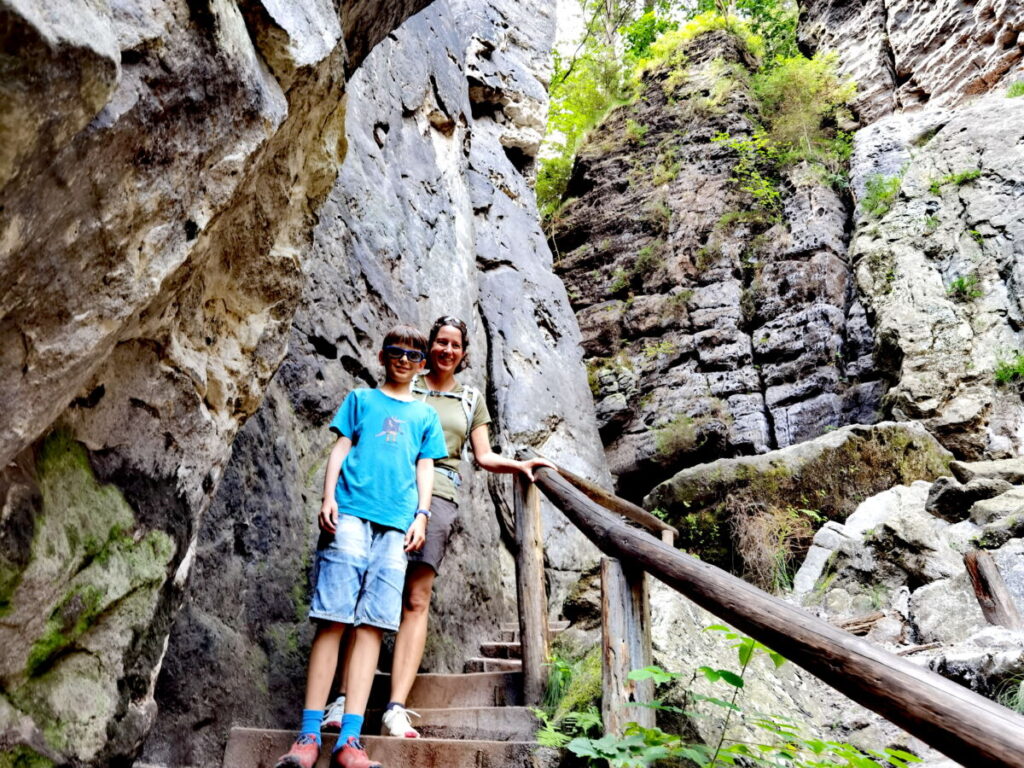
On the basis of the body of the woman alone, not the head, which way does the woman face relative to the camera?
toward the camera

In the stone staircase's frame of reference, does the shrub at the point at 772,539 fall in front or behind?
behind

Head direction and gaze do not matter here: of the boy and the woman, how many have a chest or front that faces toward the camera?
2

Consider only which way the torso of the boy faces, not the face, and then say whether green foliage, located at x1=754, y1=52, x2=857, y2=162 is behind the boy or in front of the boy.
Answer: behind

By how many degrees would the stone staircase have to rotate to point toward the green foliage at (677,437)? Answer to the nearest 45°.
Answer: approximately 135° to its left

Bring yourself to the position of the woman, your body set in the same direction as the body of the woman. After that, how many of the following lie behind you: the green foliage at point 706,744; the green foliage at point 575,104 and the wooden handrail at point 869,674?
1

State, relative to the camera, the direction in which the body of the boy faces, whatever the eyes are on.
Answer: toward the camera

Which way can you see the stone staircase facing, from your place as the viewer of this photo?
facing the viewer

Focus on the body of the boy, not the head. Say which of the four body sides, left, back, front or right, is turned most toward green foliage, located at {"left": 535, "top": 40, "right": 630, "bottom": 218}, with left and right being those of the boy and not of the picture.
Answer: back
